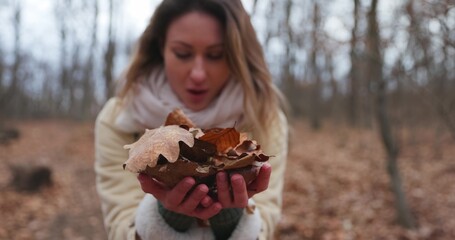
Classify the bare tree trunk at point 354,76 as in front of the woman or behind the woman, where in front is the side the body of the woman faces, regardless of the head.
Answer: behind

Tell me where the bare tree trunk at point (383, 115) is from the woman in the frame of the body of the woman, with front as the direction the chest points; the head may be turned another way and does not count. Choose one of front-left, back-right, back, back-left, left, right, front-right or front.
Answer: back-left

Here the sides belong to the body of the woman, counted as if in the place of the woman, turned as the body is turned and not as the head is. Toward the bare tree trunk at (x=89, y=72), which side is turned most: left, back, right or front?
back

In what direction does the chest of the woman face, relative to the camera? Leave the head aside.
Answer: toward the camera

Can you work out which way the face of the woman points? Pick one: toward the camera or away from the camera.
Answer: toward the camera

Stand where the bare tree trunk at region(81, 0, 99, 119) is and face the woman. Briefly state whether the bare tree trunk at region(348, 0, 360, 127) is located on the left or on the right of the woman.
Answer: left

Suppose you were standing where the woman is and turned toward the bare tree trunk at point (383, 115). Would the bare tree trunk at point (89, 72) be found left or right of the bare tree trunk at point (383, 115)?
left

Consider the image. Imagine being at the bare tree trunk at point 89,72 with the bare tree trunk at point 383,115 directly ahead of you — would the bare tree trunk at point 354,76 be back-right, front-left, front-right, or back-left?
front-left

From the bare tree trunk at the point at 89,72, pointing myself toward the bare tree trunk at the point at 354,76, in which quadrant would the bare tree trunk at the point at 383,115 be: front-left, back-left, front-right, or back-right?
front-right
